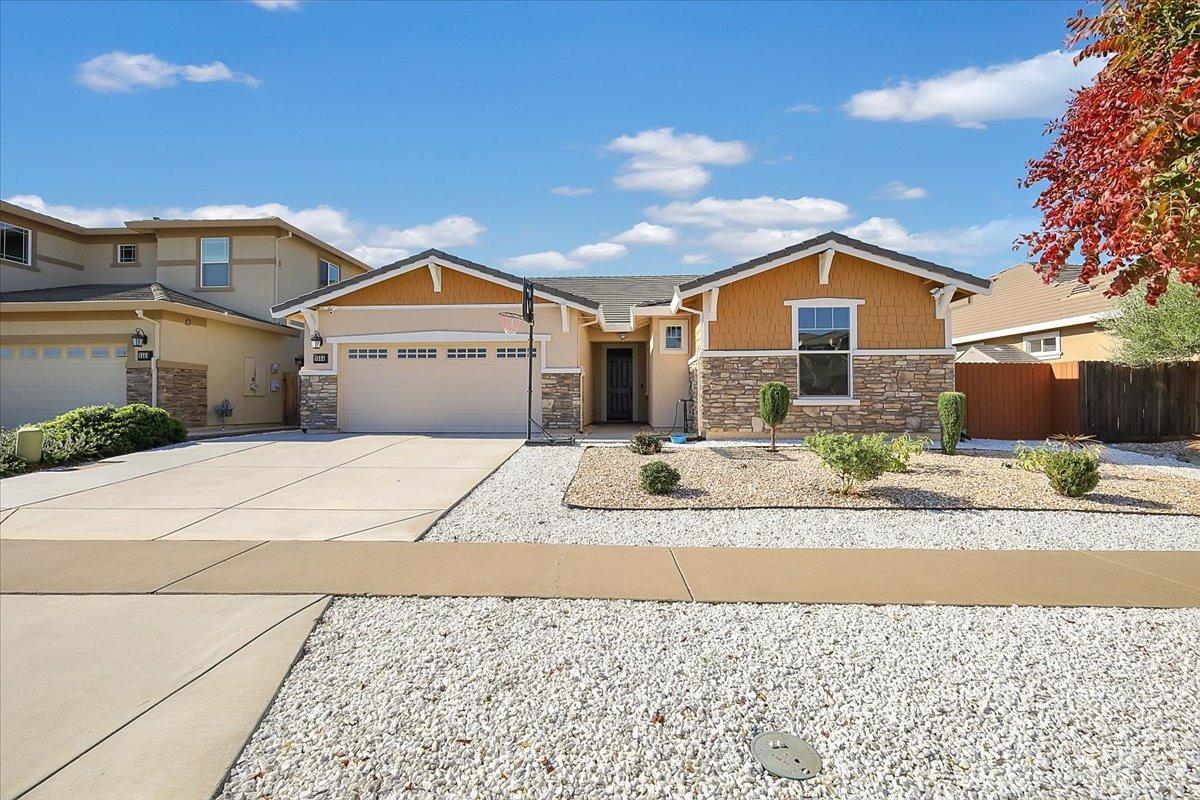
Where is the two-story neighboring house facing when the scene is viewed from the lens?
facing the viewer and to the left of the viewer

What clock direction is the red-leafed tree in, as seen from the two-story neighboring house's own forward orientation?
The red-leafed tree is roughly at 10 o'clock from the two-story neighboring house.

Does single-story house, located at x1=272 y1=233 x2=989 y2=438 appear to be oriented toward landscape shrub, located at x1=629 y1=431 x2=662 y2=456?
yes

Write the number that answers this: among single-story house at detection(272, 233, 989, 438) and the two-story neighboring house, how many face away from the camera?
0

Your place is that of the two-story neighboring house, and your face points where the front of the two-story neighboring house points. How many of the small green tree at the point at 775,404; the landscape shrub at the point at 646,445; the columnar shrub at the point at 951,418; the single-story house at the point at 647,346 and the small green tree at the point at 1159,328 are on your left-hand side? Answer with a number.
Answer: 5

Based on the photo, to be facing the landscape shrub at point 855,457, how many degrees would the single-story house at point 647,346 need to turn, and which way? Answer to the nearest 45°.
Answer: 0° — it already faces it

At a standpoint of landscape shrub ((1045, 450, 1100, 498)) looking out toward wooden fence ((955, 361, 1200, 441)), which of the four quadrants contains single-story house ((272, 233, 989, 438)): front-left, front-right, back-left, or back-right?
front-left

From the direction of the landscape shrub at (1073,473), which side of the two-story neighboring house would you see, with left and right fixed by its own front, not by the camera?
left

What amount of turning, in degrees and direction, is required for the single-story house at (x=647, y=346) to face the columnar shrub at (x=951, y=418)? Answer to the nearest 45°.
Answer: approximately 45° to its left

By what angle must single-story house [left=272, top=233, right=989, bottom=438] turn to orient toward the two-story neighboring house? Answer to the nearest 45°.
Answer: approximately 90° to its right

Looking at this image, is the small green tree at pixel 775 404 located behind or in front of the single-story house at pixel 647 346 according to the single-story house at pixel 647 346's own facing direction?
in front

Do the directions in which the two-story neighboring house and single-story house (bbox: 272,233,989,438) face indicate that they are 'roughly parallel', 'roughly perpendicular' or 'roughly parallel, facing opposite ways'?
roughly parallel

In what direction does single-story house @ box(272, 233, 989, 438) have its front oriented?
toward the camera

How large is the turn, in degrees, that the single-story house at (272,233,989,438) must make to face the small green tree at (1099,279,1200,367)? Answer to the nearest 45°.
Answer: approximately 90° to its left

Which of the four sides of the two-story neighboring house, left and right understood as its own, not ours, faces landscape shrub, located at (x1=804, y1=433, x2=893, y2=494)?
left
